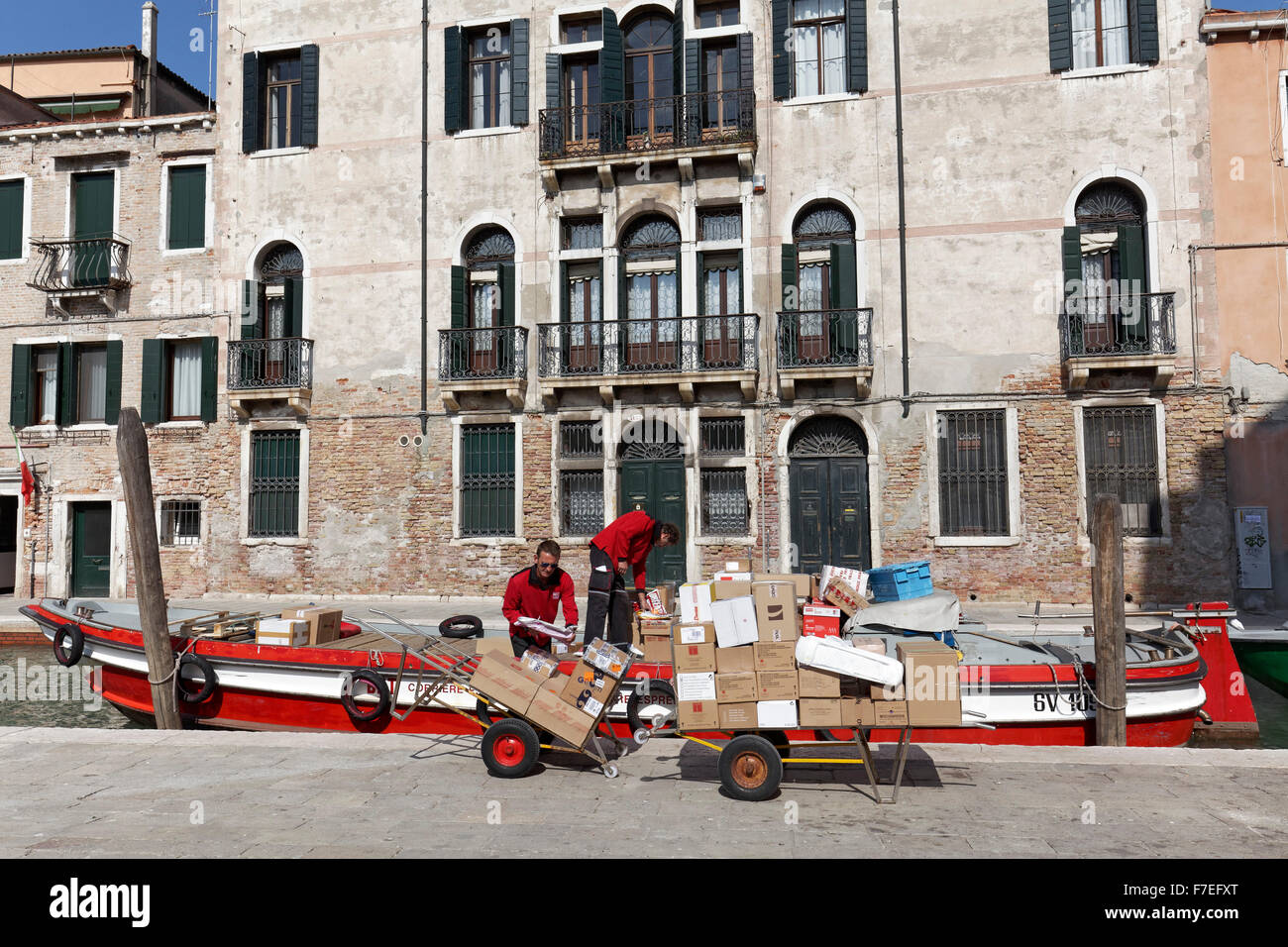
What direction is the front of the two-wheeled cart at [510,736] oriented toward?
to the viewer's right

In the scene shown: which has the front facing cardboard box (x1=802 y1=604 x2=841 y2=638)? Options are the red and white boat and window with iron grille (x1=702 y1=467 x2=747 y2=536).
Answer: the window with iron grille

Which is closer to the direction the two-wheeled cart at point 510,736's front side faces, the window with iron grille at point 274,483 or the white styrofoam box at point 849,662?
the white styrofoam box

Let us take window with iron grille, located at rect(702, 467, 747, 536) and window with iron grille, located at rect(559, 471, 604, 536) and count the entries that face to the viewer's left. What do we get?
0

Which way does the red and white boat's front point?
to the viewer's left

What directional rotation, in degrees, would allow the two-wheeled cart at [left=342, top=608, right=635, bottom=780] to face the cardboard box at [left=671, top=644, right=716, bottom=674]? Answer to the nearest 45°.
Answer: approximately 45° to its right

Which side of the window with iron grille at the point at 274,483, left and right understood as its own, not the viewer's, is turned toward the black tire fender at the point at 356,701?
front

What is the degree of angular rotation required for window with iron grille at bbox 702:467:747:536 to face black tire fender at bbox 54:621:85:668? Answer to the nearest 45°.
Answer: approximately 45° to its right

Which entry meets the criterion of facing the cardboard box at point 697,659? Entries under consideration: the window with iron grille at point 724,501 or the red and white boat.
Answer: the window with iron grille

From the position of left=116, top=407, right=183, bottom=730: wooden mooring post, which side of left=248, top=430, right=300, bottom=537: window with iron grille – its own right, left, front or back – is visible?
front

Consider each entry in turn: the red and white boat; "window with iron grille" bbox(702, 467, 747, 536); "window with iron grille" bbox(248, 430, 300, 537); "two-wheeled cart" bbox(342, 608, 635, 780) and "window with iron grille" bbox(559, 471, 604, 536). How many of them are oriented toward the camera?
3

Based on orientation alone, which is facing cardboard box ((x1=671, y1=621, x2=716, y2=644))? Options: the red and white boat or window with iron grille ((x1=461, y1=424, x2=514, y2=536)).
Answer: the window with iron grille

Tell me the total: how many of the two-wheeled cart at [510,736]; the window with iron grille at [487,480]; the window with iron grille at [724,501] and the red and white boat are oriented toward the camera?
2
